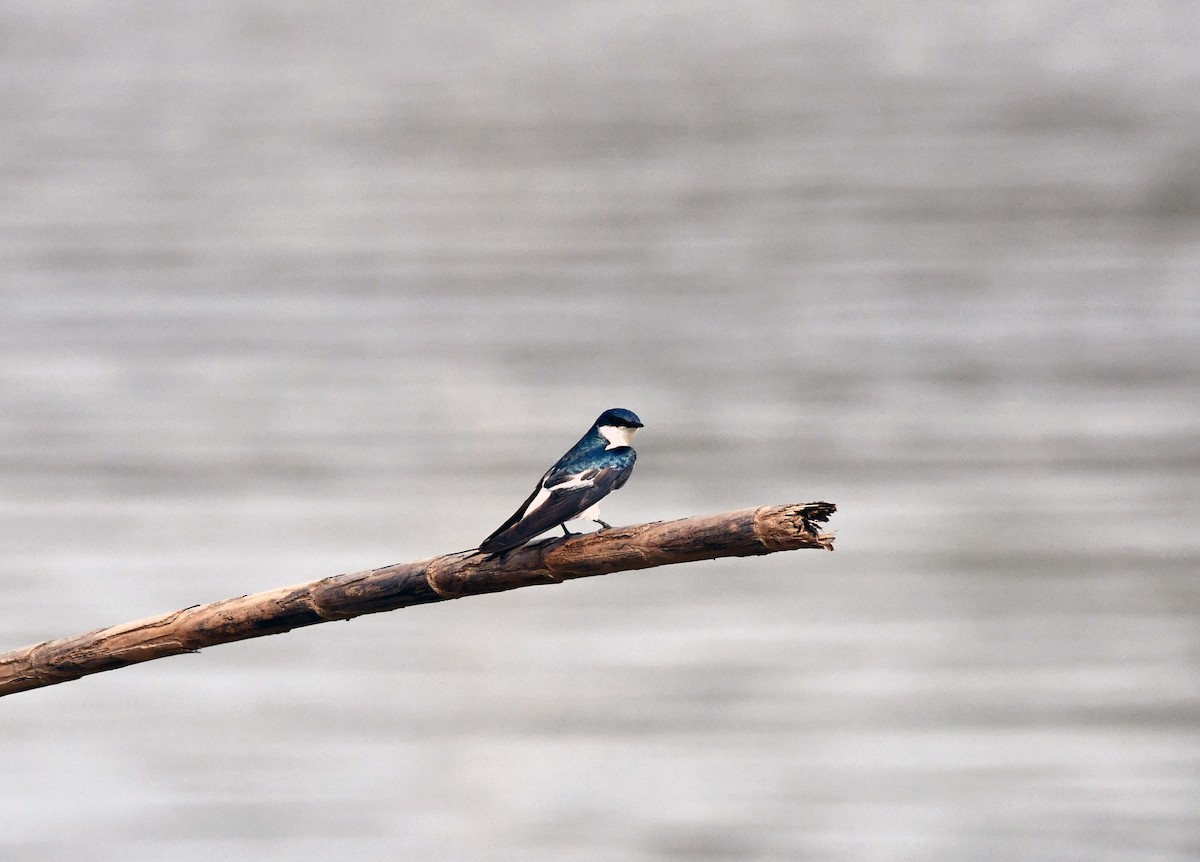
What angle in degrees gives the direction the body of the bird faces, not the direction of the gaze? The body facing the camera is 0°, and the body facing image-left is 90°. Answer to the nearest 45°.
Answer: approximately 270°
